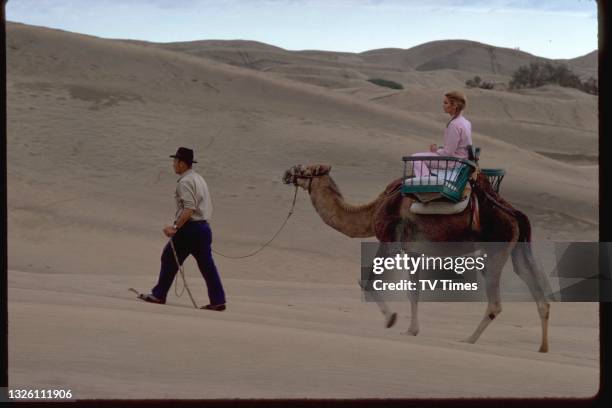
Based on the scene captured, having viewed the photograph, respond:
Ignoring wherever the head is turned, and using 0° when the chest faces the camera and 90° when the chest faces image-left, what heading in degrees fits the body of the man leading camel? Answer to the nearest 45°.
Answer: approximately 90°

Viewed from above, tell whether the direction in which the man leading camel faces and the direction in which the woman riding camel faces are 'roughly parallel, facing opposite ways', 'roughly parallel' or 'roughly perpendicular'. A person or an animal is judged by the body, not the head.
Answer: roughly parallel

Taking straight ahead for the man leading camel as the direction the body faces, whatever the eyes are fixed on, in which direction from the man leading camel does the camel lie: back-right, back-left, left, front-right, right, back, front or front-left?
back

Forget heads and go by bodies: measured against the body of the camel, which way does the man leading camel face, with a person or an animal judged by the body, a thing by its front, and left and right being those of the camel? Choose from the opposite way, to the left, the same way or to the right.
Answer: the same way

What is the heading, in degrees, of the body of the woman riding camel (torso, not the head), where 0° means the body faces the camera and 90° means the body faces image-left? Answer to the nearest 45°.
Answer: approximately 90°

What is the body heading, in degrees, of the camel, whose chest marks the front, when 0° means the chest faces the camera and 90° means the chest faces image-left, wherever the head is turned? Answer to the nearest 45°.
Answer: approximately 90°

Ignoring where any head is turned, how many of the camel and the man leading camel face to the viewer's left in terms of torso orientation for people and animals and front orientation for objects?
2

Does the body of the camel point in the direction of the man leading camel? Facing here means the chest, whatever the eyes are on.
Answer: yes

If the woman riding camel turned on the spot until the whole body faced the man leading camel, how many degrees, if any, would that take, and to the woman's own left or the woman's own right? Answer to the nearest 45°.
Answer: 0° — they already face them
